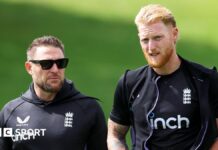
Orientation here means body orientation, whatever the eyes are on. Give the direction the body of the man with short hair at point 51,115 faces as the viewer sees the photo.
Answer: toward the camera

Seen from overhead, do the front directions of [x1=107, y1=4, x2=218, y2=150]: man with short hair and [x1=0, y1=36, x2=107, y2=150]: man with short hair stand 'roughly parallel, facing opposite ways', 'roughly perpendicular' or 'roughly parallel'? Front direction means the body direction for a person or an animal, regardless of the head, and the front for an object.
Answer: roughly parallel

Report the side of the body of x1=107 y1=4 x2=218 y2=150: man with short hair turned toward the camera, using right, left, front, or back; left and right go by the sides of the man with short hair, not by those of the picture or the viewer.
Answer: front

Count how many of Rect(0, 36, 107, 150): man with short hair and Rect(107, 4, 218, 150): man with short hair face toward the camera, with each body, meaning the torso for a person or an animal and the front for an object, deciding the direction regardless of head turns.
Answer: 2

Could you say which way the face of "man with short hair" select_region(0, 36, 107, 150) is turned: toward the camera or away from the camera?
toward the camera

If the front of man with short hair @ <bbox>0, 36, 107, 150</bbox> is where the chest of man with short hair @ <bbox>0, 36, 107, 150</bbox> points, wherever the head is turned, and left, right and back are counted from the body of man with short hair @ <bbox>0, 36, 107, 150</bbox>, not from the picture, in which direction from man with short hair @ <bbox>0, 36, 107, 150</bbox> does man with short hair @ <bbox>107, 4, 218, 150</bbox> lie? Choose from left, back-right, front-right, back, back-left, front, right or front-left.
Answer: front-left

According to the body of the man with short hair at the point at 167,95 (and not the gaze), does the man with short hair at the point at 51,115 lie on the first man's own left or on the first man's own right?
on the first man's own right
